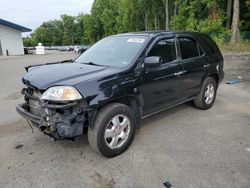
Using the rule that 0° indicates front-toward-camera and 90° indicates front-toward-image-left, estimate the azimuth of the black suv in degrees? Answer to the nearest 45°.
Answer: approximately 45°

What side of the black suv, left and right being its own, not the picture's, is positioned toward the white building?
right
